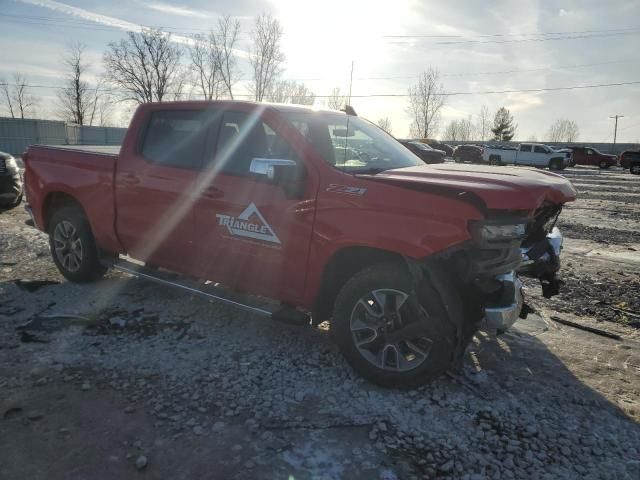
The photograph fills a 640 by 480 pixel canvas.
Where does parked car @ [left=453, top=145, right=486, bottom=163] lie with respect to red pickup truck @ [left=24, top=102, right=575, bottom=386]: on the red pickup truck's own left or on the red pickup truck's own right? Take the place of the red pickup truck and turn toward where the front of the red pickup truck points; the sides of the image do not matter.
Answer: on the red pickup truck's own left

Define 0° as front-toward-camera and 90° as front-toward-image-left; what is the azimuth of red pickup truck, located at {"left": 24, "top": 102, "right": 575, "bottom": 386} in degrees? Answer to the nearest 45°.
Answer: approximately 315°

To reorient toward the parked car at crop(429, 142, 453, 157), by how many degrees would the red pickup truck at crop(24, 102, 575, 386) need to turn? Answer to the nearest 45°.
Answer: approximately 135° to its left

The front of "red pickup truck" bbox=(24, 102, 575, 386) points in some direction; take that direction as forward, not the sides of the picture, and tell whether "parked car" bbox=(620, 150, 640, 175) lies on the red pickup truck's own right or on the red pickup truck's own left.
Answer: on the red pickup truck's own left

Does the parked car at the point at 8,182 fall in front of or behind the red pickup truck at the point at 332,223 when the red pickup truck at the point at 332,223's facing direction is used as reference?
behind
